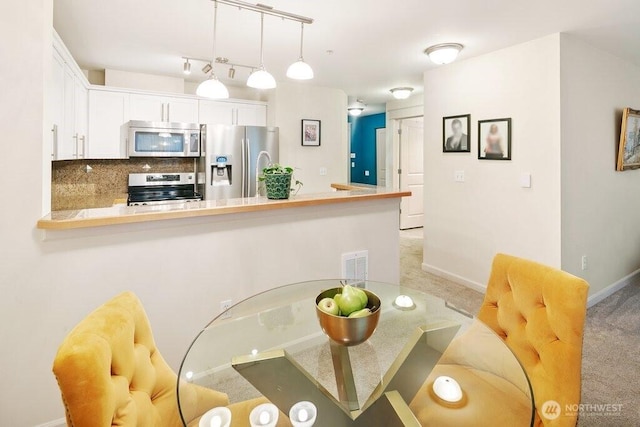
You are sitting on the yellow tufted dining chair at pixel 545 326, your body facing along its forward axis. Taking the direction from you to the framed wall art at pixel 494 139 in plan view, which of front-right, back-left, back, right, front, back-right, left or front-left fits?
back-right

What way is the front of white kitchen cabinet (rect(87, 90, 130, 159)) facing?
toward the camera

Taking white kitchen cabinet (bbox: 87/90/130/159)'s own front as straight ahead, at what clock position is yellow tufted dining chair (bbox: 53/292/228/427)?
The yellow tufted dining chair is roughly at 12 o'clock from the white kitchen cabinet.

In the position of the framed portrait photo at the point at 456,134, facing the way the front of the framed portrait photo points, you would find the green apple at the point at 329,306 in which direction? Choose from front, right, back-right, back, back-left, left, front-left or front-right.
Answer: front-left

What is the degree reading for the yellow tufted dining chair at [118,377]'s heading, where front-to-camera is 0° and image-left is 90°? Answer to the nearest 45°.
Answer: approximately 315°

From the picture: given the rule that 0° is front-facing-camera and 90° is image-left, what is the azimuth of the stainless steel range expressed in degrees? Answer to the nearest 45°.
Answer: approximately 0°

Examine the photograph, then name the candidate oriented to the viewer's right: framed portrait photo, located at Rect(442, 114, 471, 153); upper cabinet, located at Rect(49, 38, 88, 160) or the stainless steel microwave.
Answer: the upper cabinet

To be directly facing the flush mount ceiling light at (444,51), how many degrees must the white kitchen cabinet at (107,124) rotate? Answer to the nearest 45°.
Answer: approximately 45° to its left

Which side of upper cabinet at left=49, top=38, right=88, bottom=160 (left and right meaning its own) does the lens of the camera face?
right

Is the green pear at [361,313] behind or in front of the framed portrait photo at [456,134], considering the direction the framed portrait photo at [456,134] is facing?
in front

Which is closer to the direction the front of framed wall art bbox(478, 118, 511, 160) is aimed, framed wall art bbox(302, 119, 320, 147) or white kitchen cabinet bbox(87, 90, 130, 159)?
the white kitchen cabinet

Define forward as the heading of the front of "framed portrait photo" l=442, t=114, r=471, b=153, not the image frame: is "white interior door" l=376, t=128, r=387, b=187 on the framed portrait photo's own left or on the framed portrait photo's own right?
on the framed portrait photo's own right

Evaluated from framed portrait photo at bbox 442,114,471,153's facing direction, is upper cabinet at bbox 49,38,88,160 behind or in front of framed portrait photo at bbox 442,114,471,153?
in front
